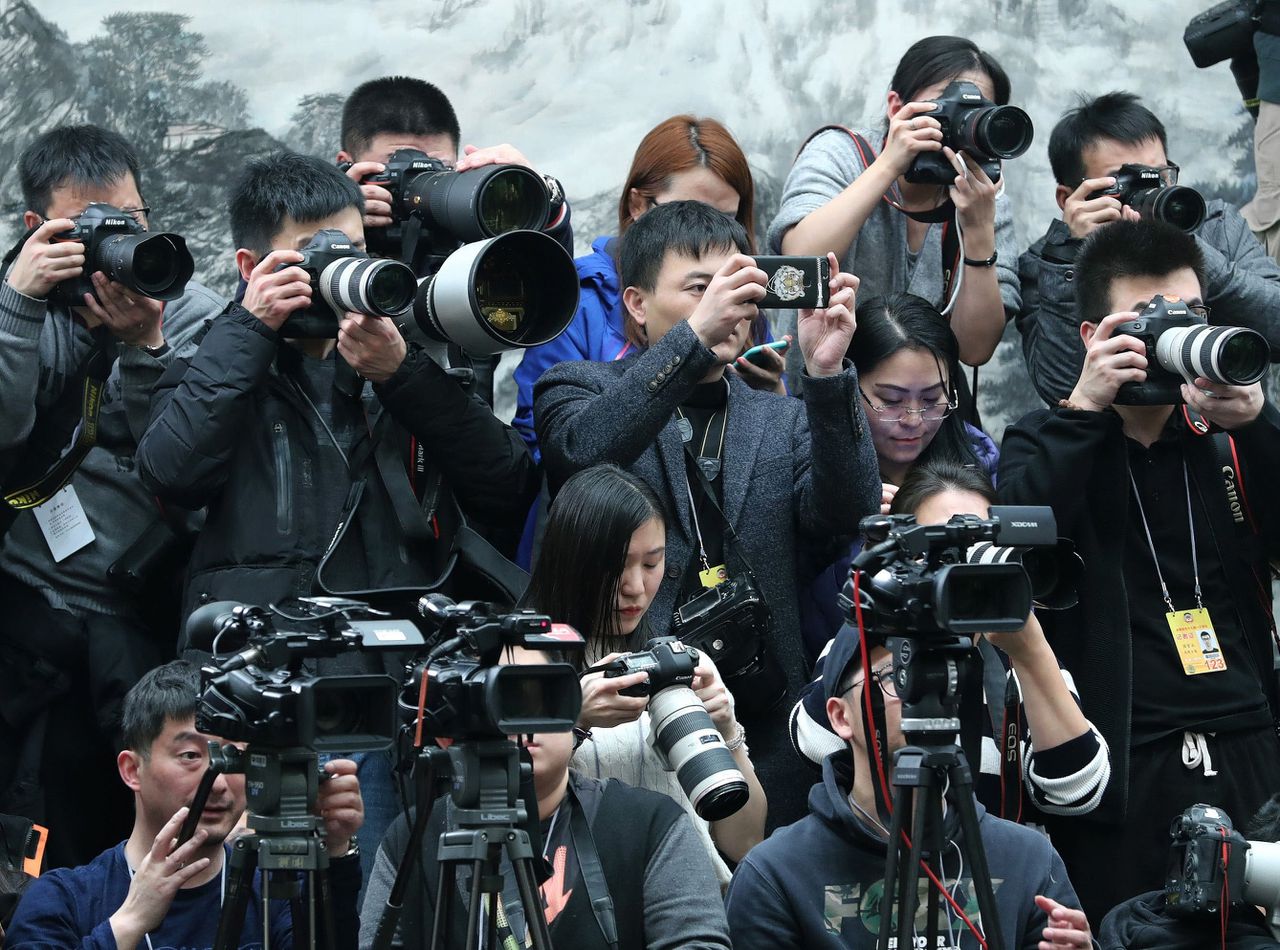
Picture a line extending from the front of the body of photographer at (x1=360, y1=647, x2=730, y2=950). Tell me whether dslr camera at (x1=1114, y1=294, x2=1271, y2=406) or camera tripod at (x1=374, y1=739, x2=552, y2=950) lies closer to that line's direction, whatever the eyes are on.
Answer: the camera tripod

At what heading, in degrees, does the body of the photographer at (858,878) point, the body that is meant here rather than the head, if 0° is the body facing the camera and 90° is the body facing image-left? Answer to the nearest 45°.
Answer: approximately 315°

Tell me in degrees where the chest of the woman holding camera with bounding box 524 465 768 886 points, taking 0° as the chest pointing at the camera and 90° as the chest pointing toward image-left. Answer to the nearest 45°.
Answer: approximately 315°

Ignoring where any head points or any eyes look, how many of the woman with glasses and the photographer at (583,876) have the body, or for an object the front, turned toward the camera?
2

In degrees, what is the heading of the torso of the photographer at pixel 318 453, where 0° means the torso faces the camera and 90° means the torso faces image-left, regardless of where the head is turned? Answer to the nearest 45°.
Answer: approximately 315°
